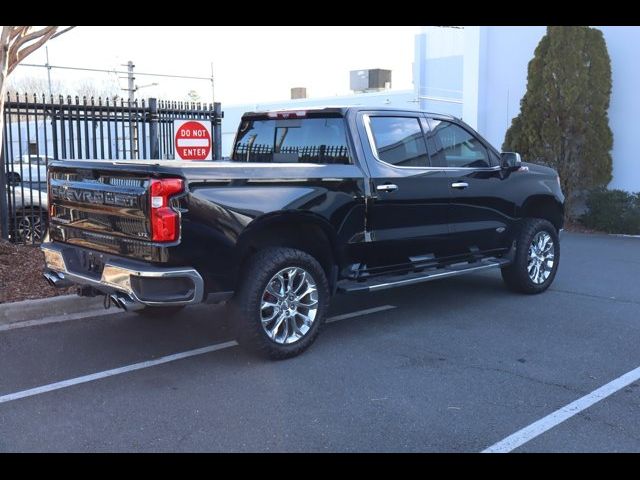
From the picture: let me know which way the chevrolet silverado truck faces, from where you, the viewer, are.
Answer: facing away from the viewer and to the right of the viewer

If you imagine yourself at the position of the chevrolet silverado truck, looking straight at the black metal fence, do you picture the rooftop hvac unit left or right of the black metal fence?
right

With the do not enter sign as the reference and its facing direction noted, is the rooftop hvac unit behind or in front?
behind

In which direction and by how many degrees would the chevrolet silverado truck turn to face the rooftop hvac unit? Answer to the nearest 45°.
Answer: approximately 45° to its left

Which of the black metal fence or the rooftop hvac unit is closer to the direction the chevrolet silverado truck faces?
the rooftop hvac unit

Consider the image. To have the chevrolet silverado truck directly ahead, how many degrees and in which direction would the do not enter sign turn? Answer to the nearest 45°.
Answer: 0° — it already faces it

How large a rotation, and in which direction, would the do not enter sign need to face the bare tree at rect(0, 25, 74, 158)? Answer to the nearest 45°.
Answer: approximately 45° to its right

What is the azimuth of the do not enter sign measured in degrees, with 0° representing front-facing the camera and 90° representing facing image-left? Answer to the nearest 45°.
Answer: approximately 0°

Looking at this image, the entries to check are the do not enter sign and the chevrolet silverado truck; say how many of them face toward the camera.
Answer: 1

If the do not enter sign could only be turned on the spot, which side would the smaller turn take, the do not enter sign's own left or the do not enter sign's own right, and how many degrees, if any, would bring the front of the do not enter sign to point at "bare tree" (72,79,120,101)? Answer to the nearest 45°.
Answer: approximately 180°
